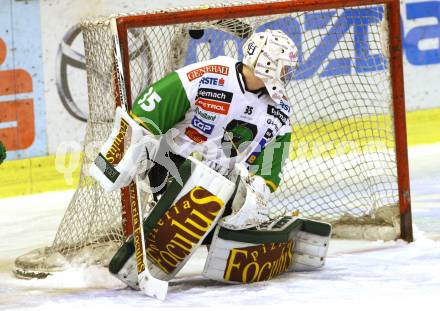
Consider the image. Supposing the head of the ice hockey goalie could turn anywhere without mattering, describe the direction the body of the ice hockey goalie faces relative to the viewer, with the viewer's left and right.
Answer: facing the viewer and to the right of the viewer

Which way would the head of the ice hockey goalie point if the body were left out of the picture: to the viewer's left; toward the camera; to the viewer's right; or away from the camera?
to the viewer's right
